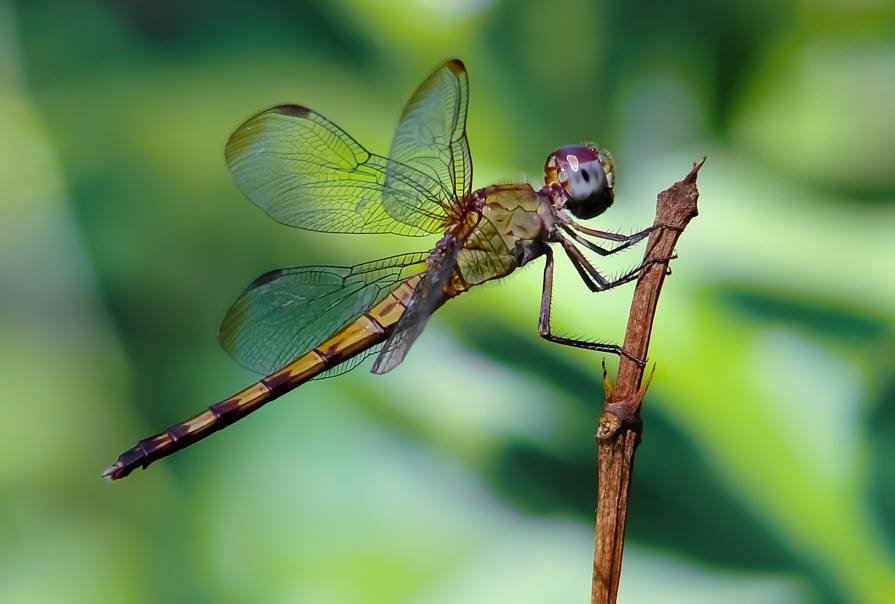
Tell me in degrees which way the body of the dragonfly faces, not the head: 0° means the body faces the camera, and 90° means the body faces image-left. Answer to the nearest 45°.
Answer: approximately 270°
